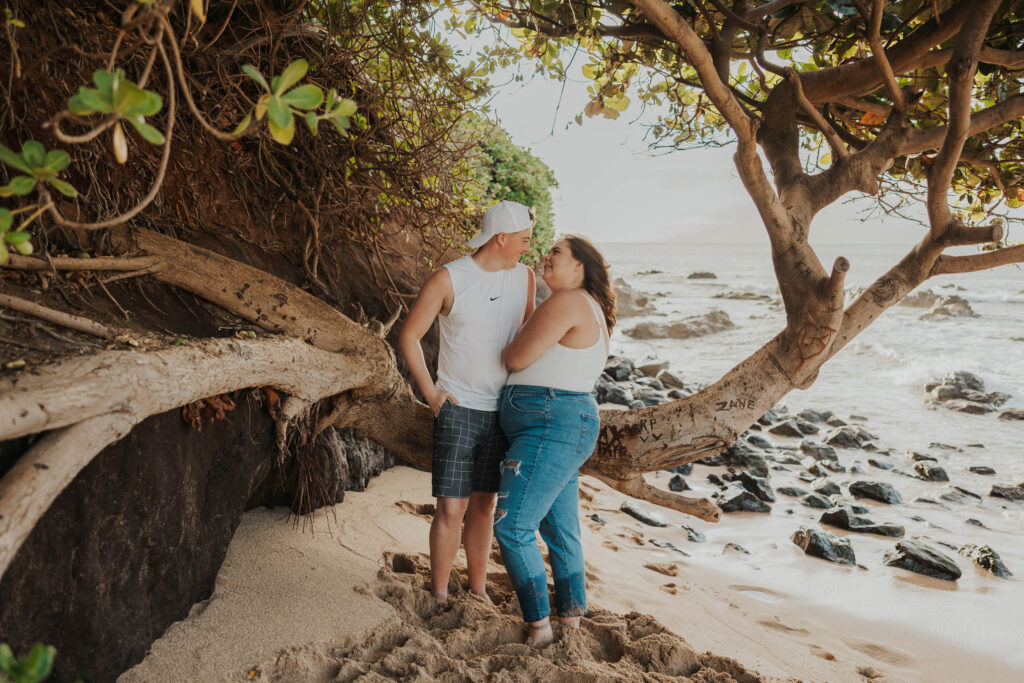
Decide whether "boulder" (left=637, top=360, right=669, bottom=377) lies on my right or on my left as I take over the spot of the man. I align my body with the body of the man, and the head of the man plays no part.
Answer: on my left

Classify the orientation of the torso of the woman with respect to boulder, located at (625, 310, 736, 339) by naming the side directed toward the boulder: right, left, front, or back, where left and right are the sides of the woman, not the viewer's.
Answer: right

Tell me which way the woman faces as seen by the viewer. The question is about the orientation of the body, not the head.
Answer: to the viewer's left

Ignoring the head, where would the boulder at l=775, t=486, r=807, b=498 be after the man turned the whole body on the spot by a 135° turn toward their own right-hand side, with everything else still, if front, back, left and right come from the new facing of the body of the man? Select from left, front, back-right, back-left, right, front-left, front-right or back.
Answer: back-right

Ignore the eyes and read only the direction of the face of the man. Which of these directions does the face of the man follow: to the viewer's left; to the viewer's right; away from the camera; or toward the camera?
to the viewer's right

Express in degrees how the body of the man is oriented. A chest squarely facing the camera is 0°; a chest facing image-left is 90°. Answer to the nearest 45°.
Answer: approximately 315°

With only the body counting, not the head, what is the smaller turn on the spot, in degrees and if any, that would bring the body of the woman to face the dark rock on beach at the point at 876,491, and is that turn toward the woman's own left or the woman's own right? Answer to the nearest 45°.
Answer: approximately 135° to the woman's own right

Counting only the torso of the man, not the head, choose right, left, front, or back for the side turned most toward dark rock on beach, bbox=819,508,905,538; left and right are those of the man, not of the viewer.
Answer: left

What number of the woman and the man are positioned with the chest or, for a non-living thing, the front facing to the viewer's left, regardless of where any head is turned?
1

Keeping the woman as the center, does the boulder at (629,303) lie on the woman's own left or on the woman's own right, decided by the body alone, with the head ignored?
on the woman's own right

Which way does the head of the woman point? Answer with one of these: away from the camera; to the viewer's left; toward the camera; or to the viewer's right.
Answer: to the viewer's left
